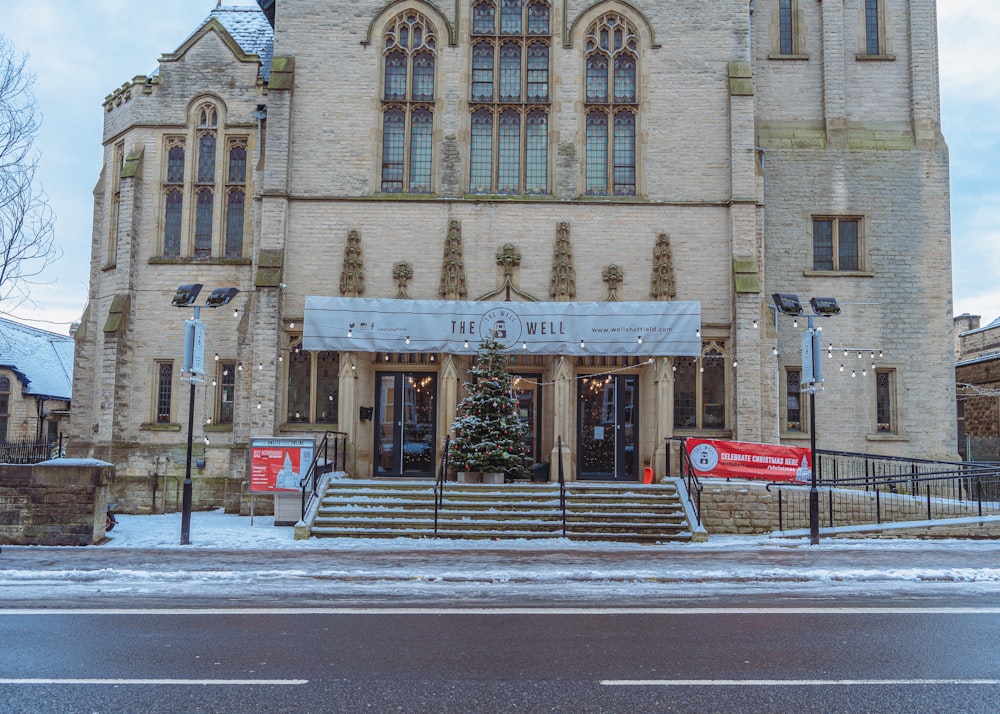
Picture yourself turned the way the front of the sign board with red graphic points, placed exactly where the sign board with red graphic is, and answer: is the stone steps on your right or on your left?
on your left

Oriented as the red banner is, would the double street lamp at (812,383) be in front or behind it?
in front

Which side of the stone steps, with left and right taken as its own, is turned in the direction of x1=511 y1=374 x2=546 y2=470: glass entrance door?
back

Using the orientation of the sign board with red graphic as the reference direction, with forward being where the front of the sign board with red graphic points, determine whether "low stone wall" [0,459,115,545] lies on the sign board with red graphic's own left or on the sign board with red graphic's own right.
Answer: on the sign board with red graphic's own right

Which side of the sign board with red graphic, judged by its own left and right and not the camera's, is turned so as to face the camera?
front

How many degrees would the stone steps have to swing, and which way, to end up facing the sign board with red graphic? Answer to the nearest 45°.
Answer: approximately 90° to its right

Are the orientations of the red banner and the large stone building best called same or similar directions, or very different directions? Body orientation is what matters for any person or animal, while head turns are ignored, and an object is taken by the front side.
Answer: same or similar directions

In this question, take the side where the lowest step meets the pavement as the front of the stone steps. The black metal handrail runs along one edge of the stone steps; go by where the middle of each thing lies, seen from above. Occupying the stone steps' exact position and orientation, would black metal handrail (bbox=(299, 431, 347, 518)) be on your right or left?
on your right

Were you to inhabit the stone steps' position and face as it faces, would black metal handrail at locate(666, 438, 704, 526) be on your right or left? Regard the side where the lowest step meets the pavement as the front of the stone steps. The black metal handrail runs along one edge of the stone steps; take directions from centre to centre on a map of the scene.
on your left

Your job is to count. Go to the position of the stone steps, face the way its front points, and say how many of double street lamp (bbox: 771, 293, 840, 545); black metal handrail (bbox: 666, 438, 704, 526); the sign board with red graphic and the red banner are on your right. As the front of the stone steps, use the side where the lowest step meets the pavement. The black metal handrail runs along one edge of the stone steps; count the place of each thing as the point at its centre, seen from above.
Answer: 1

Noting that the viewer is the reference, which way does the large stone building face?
facing the viewer

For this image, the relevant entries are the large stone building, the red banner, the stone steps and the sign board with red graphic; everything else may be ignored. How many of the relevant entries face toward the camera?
4
